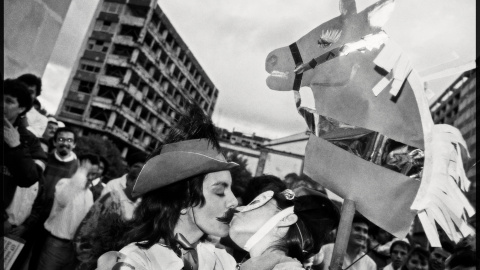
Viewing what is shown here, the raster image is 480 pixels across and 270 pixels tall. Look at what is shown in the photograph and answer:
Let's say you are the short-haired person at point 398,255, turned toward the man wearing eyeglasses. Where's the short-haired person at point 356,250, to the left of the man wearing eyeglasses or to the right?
left

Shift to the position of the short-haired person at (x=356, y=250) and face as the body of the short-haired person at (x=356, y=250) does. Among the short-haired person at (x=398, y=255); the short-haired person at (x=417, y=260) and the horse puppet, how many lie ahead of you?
1

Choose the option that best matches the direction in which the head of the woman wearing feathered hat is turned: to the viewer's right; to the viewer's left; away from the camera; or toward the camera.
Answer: to the viewer's right

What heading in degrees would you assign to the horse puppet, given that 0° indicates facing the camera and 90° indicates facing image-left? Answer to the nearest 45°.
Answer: approximately 90°

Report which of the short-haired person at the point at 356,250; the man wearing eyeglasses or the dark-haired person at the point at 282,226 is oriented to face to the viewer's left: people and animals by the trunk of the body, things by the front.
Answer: the dark-haired person at the point at 282,226

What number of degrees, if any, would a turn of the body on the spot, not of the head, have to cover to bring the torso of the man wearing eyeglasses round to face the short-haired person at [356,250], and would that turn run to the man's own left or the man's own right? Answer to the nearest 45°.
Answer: approximately 45° to the man's own left

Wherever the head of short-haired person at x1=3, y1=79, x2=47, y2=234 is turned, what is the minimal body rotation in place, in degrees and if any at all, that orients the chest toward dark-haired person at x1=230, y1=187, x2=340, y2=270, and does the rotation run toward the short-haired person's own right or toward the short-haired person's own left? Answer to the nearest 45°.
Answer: approximately 90° to the short-haired person's own left

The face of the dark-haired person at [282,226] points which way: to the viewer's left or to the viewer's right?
to the viewer's left

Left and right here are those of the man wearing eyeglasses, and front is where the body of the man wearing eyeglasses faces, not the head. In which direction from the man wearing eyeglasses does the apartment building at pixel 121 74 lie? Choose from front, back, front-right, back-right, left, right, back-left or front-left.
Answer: back

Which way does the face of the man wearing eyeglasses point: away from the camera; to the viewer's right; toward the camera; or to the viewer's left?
toward the camera
